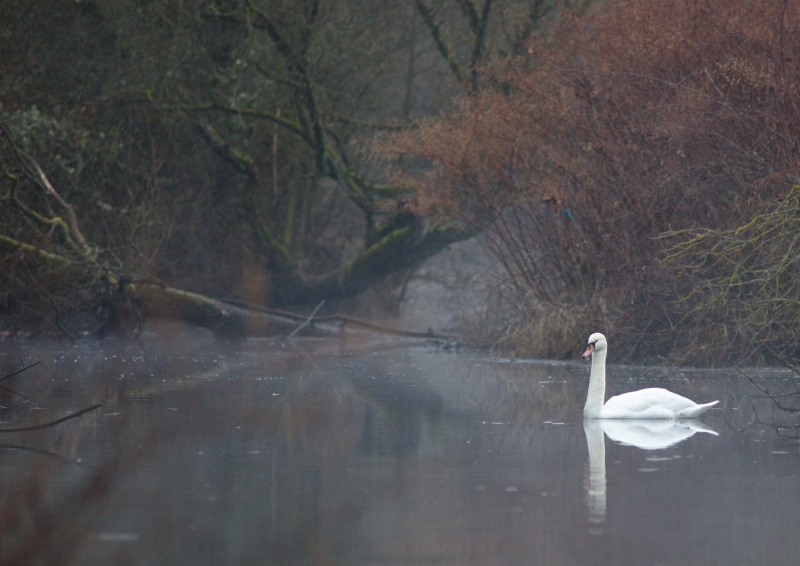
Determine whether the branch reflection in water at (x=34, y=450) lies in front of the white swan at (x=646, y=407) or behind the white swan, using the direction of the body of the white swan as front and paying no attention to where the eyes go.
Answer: in front

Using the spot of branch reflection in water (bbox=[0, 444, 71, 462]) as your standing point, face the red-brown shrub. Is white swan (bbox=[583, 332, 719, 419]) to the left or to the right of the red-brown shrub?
right

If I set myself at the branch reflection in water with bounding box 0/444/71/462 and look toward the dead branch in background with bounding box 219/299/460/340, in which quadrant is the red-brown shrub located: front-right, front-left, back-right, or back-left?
front-right

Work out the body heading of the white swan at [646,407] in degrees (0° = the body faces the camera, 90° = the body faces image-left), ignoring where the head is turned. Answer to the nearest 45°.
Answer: approximately 90°

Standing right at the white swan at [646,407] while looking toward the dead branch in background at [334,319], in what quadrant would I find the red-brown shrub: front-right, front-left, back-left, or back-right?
front-right

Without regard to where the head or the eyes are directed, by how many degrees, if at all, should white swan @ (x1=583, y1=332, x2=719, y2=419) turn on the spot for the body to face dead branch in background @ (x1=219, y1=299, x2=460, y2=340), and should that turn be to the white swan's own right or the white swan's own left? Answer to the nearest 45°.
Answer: approximately 45° to the white swan's own right

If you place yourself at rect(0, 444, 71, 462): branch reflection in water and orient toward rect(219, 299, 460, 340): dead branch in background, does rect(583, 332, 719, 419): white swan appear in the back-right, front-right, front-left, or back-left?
front-right

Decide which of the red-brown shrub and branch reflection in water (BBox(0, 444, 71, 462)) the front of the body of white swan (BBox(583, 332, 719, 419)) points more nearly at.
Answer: the branch reflection in water

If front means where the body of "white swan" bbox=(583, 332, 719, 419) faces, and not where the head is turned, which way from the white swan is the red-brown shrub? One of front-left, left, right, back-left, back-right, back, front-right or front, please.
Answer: right
